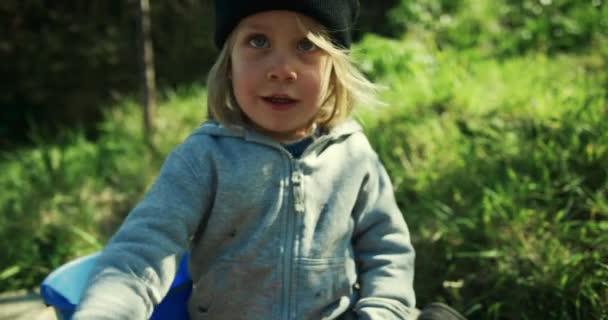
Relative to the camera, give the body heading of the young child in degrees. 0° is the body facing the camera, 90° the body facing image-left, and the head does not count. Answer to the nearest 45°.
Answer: approximately 0°

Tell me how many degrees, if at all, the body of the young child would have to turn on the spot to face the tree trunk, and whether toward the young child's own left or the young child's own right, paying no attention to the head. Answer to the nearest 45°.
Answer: approximately 180°
